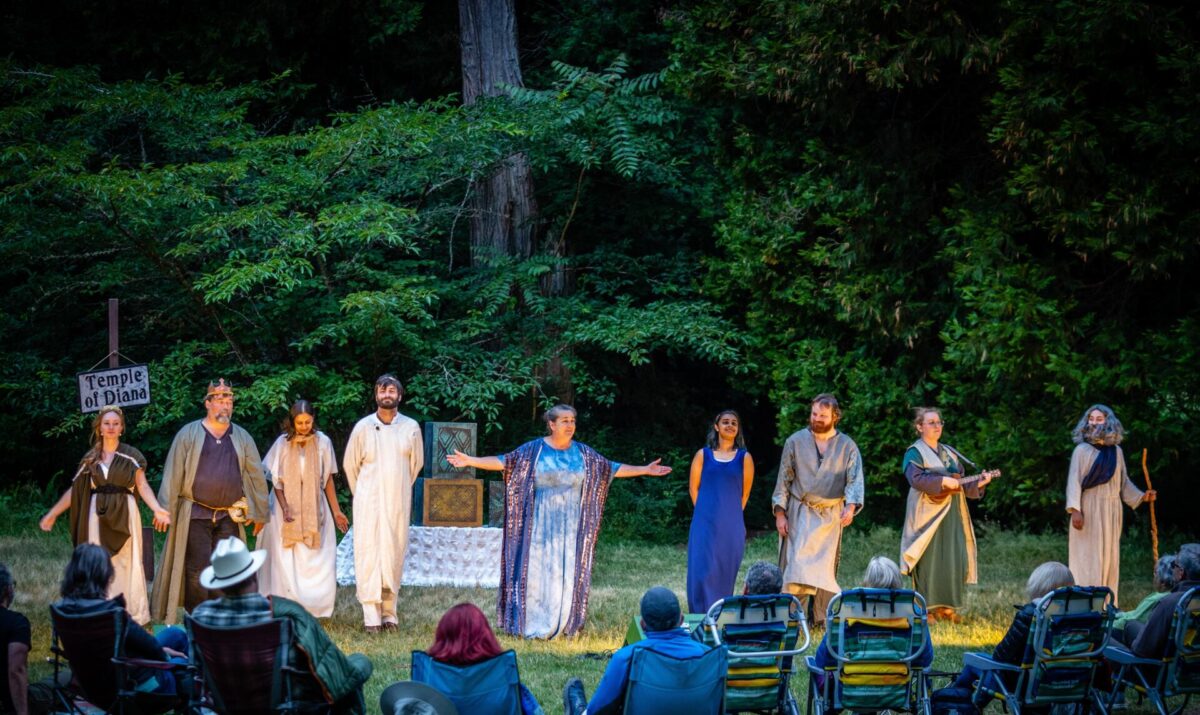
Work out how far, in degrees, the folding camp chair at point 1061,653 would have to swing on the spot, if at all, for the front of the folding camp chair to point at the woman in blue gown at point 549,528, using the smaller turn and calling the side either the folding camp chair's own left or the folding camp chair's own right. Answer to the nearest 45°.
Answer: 0° — it already faces them

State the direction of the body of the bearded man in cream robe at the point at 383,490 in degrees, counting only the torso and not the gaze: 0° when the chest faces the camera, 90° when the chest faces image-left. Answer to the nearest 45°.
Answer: approximately 0°

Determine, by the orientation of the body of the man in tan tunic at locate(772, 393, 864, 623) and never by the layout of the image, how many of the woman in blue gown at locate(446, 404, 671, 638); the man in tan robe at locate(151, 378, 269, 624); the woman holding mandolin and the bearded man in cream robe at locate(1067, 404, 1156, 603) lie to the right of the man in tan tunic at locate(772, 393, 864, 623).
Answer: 2

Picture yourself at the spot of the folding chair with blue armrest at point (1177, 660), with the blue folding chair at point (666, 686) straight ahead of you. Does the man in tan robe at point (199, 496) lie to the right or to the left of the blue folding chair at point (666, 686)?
right

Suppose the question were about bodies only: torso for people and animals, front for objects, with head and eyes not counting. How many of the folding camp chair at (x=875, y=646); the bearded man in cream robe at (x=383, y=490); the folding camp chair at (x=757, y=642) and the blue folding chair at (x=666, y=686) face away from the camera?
3

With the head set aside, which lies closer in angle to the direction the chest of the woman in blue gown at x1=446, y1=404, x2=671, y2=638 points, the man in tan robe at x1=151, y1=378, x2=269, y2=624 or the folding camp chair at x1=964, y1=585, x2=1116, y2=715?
the folding camp chair

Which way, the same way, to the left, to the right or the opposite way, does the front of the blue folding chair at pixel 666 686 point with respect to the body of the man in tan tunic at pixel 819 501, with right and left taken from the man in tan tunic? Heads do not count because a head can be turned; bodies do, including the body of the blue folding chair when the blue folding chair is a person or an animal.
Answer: the opposite way

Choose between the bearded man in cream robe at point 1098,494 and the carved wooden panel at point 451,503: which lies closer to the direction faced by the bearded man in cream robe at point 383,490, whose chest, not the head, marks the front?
the bearded man in cream robe

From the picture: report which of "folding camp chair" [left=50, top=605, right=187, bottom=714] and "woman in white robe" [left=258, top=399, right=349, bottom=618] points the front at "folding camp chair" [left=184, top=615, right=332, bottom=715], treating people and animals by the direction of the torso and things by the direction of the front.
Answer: the woman in white robe

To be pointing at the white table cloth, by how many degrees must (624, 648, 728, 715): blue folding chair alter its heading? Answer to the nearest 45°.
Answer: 0° — it already faces it

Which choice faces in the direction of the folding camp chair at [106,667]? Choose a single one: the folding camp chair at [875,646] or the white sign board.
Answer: the white sign board
